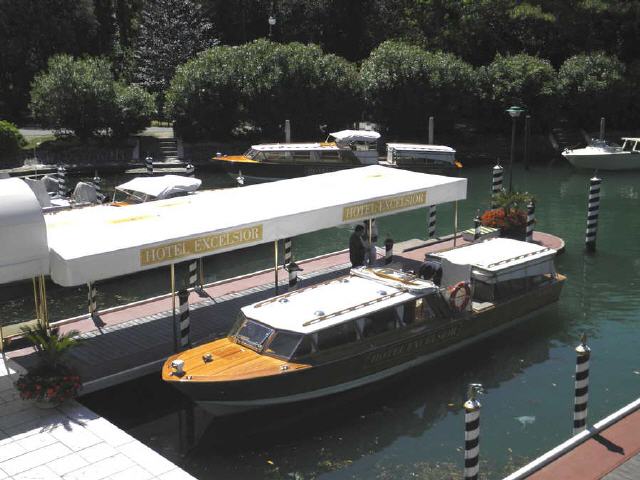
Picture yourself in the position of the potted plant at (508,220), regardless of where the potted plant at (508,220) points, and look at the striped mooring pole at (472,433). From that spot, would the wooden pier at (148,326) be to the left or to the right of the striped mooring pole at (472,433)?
right

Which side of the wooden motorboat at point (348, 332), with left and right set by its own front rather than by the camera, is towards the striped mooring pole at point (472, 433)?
left

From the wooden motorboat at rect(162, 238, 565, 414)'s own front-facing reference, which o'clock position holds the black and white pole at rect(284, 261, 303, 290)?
The black and white pole is roughly at 2 o'clock from the wooden motorboat.

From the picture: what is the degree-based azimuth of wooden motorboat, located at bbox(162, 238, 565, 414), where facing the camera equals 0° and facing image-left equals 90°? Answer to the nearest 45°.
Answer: approximately 45°

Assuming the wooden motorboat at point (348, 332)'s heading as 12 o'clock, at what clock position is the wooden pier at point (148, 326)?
The wooden pier is roughly at 2 o'clock from the wooden motorboat.

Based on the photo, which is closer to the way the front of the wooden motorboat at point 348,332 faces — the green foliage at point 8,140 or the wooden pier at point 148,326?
the wooden pier

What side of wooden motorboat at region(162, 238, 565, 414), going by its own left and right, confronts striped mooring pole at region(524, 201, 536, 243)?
back

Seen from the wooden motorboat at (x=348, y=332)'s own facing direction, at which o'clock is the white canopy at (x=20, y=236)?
The white canopy is roughly at 1 o'clock from the wooden motorboat.

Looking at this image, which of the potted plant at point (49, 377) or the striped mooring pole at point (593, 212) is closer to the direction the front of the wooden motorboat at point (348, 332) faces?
the potted plant

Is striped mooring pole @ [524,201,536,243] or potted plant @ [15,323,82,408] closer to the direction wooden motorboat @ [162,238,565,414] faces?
the potted plant

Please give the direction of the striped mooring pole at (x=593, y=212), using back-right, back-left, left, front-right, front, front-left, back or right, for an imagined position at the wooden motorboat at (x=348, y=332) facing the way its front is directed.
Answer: back

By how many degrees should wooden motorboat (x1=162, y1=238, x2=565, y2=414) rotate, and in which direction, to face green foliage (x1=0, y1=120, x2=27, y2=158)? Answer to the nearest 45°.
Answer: approximately 90° to its right

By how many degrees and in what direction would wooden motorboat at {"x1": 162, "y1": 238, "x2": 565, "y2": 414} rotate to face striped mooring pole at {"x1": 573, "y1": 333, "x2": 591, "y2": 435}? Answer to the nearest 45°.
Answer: approximately 90° to its left
